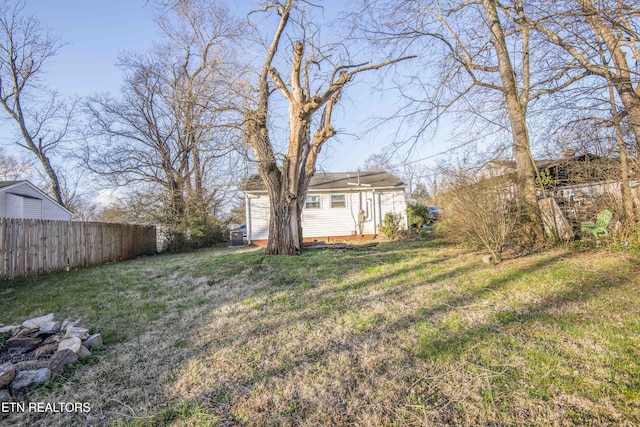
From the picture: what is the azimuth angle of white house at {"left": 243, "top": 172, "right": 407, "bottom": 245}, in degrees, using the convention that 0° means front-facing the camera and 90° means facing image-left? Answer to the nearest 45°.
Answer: approximately 180°

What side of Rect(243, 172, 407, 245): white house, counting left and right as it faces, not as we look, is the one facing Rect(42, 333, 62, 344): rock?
back

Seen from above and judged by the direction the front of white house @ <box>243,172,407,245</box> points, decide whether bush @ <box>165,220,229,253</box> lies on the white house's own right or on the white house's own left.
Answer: on the white house's own left

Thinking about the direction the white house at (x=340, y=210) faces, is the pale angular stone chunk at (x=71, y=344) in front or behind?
behind
